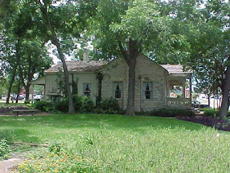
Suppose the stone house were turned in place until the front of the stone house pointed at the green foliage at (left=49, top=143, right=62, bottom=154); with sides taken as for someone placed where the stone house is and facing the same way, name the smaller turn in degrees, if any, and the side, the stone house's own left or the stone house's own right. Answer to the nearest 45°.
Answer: approximately 90° to the stone house's own right
